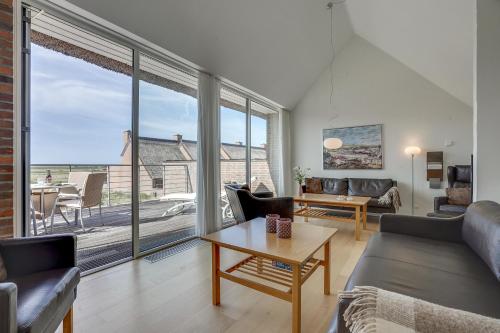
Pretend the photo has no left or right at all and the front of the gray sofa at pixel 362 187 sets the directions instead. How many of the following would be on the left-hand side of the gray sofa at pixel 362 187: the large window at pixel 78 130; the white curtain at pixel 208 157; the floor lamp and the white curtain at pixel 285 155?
1

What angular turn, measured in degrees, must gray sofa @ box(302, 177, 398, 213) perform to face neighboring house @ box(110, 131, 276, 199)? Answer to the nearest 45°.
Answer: approximately 135° to its right

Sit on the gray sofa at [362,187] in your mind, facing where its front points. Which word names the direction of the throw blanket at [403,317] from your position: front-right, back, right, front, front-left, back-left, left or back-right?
front

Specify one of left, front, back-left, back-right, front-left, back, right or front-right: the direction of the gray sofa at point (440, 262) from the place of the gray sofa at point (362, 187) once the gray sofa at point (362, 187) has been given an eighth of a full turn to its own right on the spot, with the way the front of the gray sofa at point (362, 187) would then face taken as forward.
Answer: front-left

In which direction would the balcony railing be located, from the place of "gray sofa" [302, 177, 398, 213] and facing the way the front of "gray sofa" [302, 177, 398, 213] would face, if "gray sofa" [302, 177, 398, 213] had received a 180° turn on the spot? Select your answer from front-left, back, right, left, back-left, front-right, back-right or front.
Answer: back-left

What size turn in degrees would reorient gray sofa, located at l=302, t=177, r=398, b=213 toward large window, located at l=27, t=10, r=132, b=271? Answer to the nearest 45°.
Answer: approximately 45° to its right

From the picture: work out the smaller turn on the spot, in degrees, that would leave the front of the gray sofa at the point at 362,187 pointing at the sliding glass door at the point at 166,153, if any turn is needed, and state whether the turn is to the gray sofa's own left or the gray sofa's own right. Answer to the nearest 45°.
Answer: approximately 45° to the gray sofa's own right

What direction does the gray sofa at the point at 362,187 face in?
toward the camera

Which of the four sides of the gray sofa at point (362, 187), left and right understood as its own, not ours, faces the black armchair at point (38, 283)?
front

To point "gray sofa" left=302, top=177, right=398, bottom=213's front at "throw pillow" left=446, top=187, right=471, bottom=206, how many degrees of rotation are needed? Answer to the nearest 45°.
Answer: approximately 45° to its left

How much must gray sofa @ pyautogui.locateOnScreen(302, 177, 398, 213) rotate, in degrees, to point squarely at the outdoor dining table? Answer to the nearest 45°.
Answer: approximately 45° to its right
